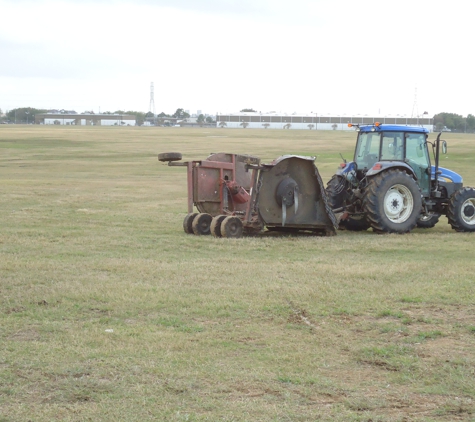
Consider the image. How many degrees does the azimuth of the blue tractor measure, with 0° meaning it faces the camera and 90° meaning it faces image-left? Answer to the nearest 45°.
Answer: approximately 225°
